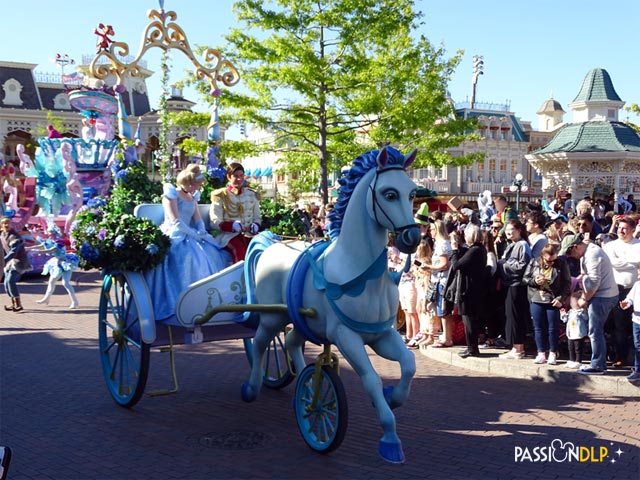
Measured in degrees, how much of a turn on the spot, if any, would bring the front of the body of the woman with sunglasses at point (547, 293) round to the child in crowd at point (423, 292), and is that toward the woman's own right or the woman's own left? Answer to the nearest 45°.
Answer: approximately 135° to the woman's own right

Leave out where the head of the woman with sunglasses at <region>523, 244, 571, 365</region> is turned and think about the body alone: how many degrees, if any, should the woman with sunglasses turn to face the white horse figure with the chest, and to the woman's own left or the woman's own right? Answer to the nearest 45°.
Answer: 0° — they already face it

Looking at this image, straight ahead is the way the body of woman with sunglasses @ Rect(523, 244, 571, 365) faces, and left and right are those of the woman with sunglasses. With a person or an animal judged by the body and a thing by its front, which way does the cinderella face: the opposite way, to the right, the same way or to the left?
to the left

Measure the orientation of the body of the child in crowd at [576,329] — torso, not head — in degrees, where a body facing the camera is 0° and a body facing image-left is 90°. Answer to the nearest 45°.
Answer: approximately 45°

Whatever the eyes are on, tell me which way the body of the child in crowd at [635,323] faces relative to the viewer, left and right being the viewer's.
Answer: facing to the left of the viewer

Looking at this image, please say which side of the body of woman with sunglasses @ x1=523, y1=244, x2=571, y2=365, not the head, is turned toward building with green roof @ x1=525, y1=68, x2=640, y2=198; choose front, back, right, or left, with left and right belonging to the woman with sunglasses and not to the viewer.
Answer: back

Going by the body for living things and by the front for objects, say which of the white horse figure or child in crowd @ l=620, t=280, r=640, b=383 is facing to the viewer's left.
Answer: the child in crowd

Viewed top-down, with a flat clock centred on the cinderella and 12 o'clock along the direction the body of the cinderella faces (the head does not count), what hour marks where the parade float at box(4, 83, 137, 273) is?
The parade float is roughly at 7 o'clock from the cinderella.

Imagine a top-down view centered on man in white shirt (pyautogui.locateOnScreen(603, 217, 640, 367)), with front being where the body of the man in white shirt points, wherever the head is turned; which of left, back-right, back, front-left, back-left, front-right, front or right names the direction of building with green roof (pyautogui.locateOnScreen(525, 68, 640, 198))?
back-right

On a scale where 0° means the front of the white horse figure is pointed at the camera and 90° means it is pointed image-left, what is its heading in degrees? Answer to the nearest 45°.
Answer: approximately 315°
